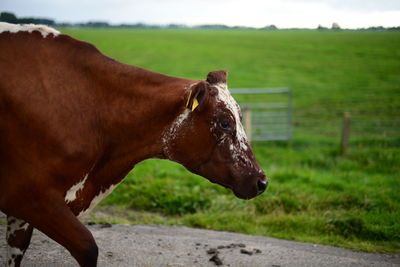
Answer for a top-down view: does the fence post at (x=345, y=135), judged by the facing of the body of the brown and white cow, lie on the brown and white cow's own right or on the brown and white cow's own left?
on the brown and white cow's own left

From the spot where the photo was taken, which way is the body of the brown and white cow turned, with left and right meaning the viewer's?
facing to the right of the viewer

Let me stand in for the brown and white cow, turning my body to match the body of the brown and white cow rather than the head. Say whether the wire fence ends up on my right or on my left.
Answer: on my left

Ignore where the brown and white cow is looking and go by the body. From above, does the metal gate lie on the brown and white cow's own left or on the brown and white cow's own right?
on the brown and white cow's own left
